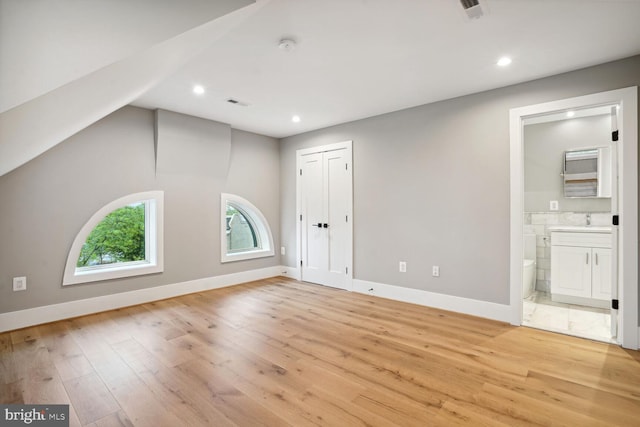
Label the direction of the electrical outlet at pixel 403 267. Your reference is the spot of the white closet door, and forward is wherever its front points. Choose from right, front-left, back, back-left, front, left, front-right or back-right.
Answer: left

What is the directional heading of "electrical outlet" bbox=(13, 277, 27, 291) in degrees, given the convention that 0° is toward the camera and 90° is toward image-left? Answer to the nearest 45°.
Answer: approximately 0°

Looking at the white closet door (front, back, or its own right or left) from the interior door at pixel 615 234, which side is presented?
left

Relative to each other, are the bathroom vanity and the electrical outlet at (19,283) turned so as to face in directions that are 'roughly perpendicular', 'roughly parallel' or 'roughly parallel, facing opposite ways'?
roughly perpendicular

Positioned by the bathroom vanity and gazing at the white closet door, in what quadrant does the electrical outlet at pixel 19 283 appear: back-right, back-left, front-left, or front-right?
front-left

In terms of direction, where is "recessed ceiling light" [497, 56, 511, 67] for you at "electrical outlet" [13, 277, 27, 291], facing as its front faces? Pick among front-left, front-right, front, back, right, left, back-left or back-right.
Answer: front-left

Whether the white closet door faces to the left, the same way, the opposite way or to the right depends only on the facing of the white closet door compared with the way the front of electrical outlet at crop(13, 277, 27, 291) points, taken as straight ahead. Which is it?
to the right

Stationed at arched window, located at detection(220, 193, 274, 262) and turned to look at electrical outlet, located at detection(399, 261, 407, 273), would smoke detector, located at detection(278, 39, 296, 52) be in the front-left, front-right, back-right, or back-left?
front-right

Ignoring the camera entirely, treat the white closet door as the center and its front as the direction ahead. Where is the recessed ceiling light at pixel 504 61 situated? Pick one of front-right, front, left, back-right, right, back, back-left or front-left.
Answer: left

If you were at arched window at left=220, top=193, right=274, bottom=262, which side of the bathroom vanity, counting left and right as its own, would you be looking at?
right

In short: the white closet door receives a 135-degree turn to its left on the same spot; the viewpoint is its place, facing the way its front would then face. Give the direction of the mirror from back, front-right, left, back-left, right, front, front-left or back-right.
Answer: front

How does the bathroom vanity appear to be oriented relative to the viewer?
toward the camera

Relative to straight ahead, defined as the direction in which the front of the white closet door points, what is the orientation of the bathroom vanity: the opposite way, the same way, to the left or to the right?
the same way

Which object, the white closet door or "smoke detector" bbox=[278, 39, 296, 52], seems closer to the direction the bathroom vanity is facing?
the smoke detector

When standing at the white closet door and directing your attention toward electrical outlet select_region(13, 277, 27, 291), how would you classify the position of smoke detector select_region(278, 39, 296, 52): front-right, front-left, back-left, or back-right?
front-left
